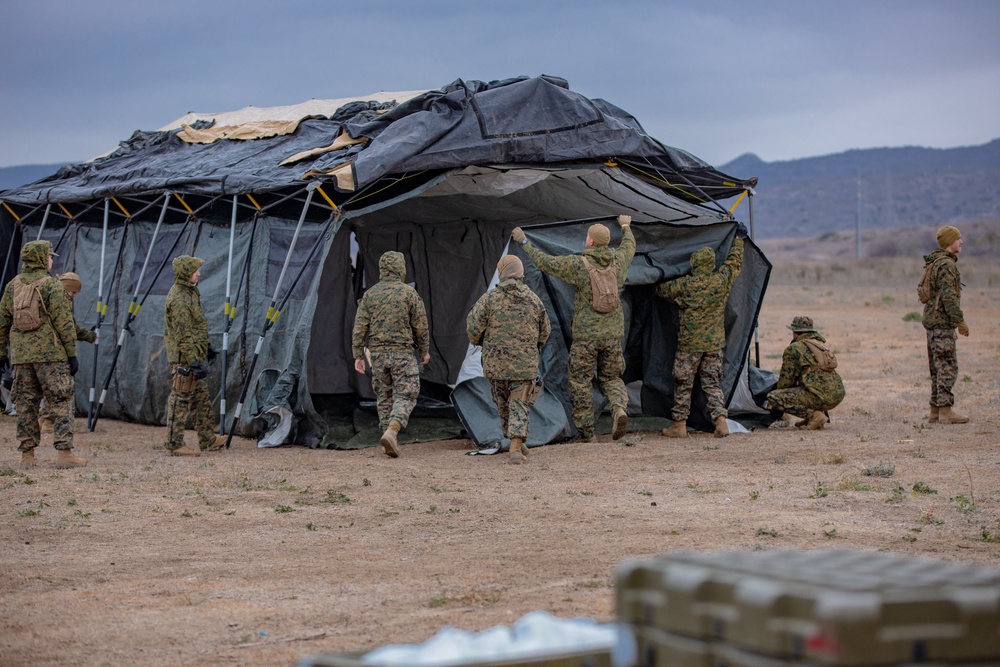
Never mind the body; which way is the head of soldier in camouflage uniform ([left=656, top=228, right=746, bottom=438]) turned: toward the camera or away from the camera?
away from the camera

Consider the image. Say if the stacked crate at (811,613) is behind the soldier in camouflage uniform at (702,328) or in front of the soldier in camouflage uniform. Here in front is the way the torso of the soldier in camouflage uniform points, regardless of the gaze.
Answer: behind

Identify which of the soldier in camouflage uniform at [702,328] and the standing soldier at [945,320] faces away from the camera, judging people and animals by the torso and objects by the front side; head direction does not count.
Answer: the soldier in camouflage uniform

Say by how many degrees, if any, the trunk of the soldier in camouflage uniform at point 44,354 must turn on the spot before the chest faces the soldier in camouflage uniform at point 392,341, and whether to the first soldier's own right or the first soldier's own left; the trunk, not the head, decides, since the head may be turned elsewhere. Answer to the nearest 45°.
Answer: approximately 45° to the first soldier's own right

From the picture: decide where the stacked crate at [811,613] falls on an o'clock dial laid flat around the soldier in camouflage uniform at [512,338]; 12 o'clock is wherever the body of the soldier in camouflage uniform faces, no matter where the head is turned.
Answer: The stacked crate is roughly at 6 o'clock from the soldier in camouflage uniform.

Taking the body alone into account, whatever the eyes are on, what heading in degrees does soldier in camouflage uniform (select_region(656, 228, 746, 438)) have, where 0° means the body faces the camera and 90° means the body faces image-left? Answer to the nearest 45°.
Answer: approximately 180°

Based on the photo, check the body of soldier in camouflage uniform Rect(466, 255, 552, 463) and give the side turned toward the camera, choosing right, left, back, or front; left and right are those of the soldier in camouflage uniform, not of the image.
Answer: back

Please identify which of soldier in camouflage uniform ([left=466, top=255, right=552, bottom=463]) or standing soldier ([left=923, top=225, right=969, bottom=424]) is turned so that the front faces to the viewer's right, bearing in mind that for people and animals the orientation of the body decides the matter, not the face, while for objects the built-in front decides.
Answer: the standing soldier

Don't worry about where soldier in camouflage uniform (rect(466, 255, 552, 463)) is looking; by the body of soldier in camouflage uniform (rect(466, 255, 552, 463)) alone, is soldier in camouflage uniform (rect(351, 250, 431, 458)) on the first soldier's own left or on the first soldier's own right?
on the first soldier's own left

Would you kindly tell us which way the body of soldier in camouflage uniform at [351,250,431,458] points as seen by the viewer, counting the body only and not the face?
away from the camera

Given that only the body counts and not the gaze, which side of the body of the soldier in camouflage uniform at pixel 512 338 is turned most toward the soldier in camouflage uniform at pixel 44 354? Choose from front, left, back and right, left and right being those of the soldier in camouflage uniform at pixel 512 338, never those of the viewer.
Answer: left
